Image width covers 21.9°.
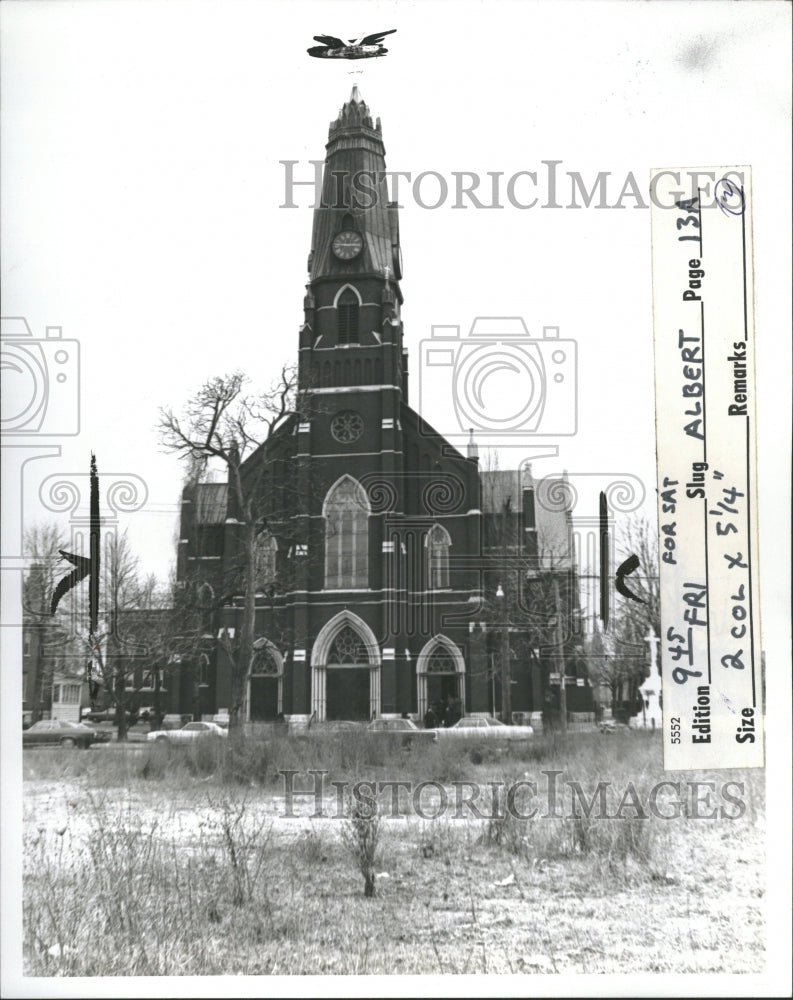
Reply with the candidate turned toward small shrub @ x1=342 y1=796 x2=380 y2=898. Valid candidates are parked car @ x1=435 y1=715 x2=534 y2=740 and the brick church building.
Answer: the brick church building

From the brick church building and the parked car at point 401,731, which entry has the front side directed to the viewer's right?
the parked car

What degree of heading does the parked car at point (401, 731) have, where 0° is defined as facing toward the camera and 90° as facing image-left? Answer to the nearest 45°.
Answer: approximately 270°

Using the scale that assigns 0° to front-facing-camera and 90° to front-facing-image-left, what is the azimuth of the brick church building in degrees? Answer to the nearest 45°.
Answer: approximately 0°

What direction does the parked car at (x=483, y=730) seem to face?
to the viewer's right

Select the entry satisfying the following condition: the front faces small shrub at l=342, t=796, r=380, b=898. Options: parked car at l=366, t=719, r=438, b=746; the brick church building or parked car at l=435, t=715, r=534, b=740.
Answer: the brick church building
